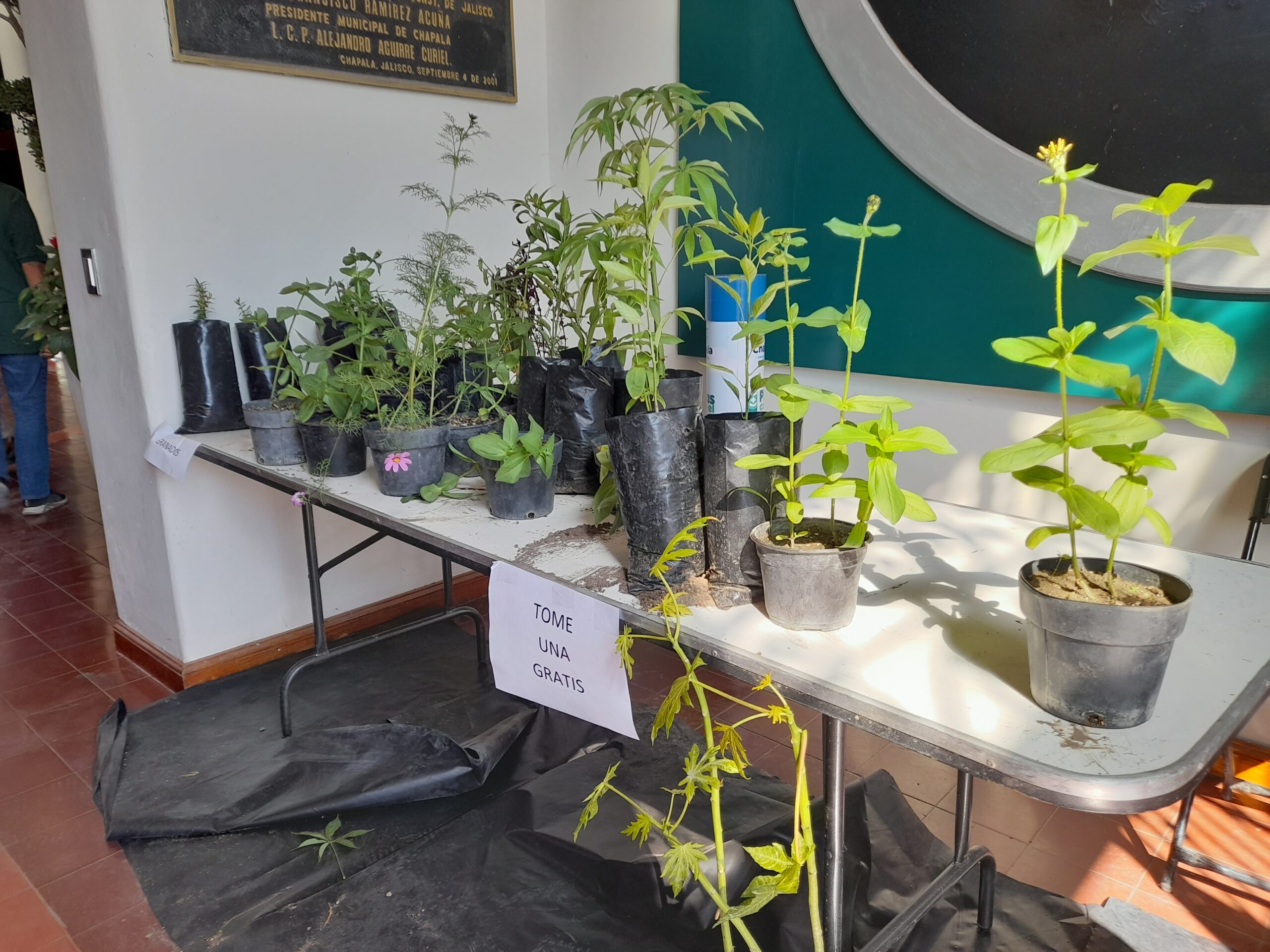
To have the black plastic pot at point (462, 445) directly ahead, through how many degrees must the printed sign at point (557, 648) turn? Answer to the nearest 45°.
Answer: approximately 135° to its right

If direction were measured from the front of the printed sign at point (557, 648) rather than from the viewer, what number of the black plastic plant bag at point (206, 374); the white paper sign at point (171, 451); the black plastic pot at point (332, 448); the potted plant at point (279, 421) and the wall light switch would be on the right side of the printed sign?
5

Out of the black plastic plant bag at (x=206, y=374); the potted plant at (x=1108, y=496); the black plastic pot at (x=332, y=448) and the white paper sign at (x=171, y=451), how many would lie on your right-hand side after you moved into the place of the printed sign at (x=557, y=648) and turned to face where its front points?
3

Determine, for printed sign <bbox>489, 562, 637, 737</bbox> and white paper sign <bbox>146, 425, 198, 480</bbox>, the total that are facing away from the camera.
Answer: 0

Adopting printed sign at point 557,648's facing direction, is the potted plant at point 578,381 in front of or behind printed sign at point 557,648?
behind

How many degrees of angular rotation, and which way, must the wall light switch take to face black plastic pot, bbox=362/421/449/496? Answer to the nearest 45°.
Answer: approximately 45° to its left

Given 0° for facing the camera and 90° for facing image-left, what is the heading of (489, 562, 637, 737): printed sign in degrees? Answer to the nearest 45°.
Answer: approximately 45°

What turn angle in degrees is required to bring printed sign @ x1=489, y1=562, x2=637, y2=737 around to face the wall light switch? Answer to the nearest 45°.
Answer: approximately 90° to its right
